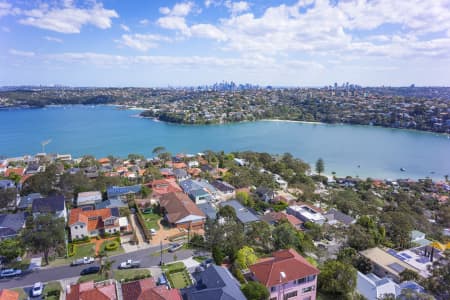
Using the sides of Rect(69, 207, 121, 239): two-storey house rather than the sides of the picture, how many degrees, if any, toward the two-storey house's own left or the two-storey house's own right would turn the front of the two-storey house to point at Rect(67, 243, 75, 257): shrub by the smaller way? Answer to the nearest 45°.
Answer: approximately 45° to the two-storey house's own right

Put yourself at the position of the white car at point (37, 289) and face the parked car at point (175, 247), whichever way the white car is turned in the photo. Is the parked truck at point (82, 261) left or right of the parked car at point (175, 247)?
left

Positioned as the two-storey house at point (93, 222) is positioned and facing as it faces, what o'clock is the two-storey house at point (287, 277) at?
the two-storey house at point (287, 277) is roughly at 11 o'clock from the two-storey house at point (93, 222).

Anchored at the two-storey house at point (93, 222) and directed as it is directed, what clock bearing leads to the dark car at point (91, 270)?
The dark car is roughly at 12 o'clock from the two-storey house.

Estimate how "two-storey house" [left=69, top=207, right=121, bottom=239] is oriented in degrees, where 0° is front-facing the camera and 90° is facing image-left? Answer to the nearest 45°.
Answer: approximately 0°
